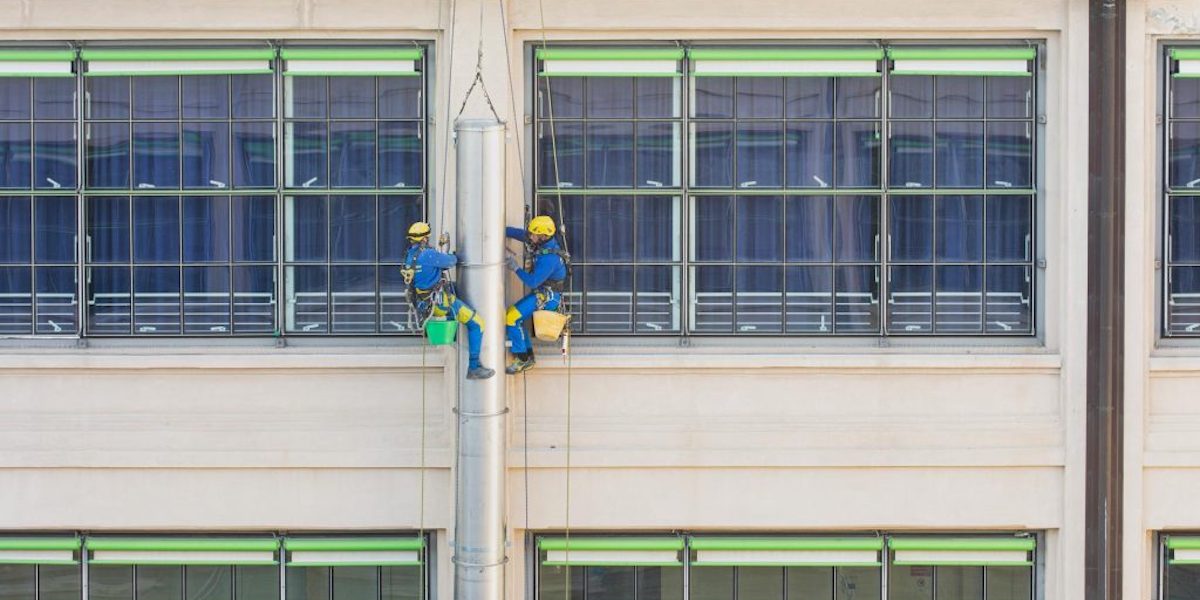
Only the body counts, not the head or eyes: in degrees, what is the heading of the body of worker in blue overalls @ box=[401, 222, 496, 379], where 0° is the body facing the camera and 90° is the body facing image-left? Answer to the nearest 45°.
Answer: approximately 270°

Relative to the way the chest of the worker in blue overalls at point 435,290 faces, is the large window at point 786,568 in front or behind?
in front

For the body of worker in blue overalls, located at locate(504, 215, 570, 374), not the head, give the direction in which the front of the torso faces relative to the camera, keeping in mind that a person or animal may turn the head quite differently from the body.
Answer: to the viewer's left

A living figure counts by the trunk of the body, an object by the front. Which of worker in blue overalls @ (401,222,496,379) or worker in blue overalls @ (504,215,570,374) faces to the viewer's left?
worker in blue overalls @ (504,215,570,374)

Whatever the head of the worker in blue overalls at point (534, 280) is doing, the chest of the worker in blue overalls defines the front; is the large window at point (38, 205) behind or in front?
in front

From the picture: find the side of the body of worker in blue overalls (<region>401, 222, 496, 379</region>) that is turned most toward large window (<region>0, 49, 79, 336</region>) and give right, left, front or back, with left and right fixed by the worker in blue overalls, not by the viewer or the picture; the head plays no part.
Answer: back

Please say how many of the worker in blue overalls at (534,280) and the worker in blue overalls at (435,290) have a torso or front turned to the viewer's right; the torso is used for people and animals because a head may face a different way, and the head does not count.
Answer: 1

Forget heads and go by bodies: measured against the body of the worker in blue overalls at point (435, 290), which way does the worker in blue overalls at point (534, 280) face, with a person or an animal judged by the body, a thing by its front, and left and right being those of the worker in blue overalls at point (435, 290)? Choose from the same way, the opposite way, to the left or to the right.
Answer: the opposite way

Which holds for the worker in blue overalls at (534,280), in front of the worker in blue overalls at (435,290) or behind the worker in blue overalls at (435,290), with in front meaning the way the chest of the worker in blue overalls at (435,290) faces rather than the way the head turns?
in front
